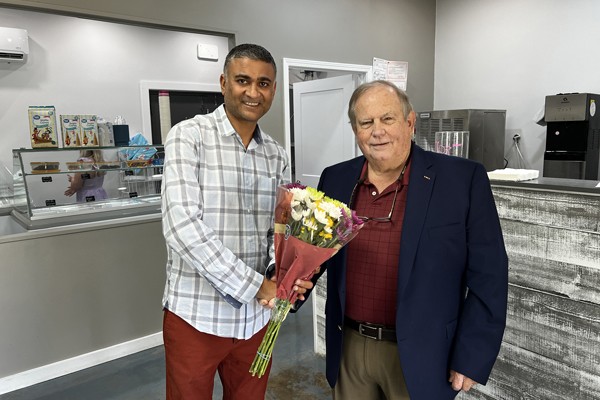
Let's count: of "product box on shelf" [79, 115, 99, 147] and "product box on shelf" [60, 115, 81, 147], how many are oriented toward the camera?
2

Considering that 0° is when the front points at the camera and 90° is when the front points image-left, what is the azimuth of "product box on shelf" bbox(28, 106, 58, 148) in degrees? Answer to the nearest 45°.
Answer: approximately 0°

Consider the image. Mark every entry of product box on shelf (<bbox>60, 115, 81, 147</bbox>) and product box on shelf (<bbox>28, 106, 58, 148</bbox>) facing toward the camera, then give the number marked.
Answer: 2

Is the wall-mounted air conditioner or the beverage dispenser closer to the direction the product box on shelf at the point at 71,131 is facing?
the beverage dispenser

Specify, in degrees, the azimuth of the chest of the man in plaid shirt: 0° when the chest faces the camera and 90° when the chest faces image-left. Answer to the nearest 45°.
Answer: approximately 315°

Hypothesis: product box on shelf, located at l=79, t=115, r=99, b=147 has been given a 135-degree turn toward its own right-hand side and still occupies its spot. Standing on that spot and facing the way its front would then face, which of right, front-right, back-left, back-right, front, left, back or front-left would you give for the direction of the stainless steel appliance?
back-right

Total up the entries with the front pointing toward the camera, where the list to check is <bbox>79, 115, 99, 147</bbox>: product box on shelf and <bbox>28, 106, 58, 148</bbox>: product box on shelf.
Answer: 2
